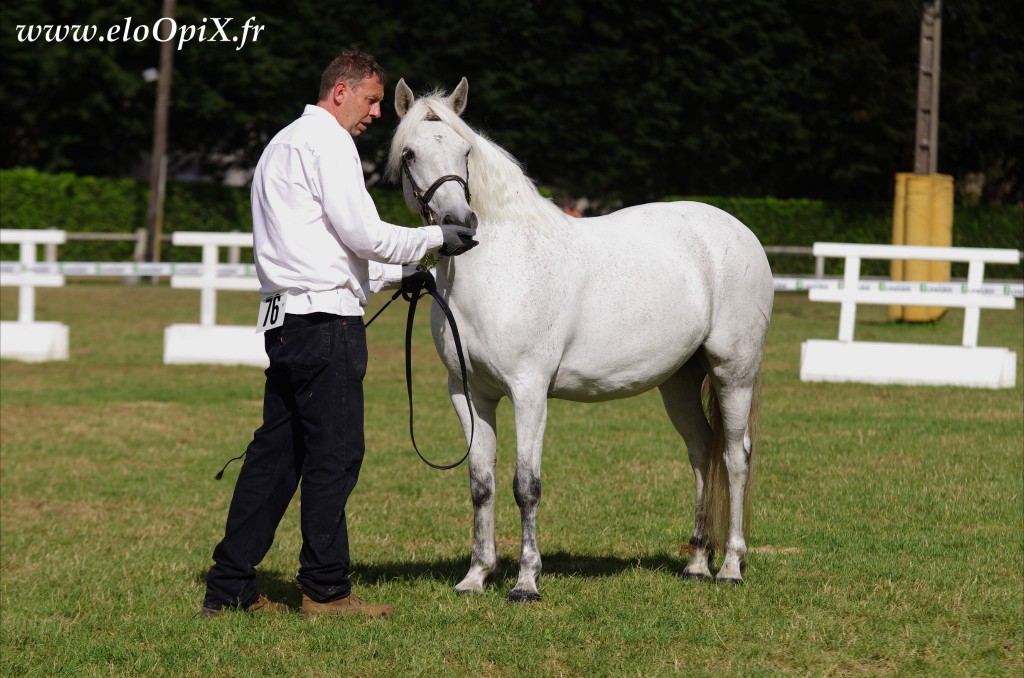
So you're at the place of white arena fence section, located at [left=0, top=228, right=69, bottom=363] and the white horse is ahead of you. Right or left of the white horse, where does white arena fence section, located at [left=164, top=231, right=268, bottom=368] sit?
left

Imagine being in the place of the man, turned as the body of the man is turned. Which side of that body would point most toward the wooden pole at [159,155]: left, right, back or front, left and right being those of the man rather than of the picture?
left

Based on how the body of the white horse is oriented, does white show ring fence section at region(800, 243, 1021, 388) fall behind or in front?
behind

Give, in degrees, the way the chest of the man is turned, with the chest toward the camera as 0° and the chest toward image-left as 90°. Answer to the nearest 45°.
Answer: approximately 270°

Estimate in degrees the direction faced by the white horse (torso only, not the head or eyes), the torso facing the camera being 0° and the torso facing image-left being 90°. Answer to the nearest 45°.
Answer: approximately 45°

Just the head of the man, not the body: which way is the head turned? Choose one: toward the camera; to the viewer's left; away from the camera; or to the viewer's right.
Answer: to the viewer's right

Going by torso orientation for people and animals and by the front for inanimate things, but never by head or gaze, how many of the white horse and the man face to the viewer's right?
1

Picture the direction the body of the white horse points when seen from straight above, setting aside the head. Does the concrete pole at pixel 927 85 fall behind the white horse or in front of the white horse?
behind

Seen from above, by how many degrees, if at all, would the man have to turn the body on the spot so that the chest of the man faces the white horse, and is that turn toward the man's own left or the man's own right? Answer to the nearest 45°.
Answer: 0° — they already face it

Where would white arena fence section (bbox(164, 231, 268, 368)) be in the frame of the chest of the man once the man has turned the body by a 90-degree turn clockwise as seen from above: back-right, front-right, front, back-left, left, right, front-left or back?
back
